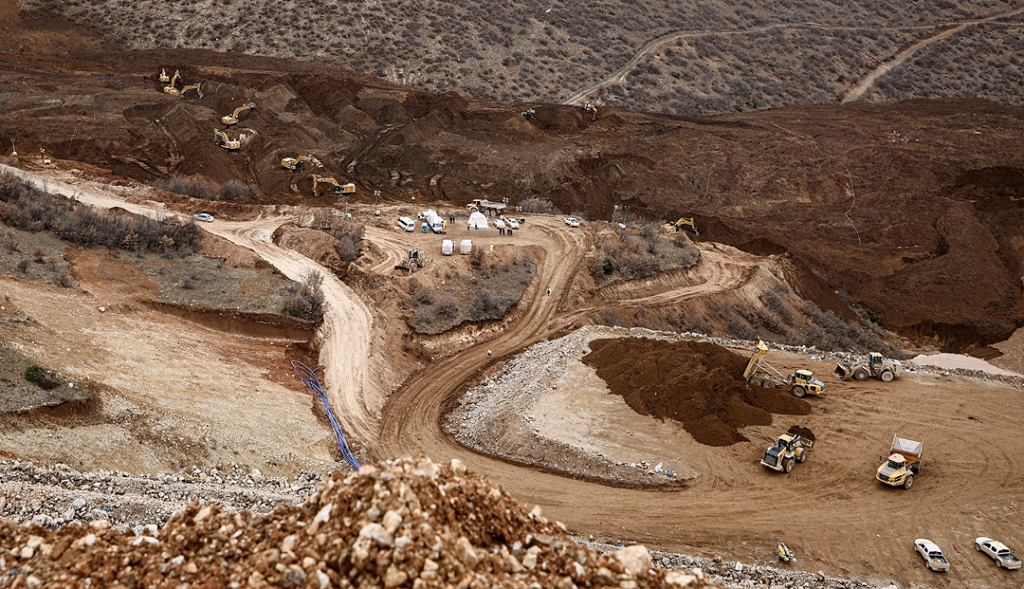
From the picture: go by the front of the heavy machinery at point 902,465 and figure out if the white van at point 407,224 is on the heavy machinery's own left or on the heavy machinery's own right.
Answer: on the heavy machinery's own right

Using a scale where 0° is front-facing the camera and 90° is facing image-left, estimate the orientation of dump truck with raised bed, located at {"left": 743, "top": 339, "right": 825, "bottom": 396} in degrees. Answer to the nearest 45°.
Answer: approximately 270°

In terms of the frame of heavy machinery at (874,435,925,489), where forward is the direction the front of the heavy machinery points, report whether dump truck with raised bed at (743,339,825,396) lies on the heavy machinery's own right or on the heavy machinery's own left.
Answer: on the heavy machinery's own right

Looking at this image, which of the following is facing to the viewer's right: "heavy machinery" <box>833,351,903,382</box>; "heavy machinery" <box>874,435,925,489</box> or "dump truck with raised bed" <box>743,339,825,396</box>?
the dump truck with raised bed

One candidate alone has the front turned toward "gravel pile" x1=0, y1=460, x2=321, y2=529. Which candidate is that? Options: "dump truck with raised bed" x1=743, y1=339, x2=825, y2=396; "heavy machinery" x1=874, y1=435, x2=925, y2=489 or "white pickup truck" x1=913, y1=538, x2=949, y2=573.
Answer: the heavy machinery

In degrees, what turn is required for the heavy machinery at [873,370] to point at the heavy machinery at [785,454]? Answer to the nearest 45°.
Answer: approximately 90° to its left

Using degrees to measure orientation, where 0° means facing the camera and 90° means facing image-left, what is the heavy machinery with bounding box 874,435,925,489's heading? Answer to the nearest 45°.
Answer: approximately 45°

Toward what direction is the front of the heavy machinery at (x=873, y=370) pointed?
to the viewer's left

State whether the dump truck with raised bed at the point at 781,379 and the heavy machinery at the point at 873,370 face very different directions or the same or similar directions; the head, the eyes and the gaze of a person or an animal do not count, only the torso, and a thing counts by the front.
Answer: very different directions
